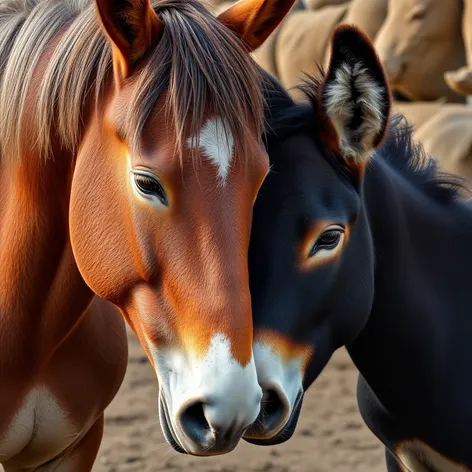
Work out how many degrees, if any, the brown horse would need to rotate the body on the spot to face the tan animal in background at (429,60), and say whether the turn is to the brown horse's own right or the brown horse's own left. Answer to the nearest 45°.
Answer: approximately 90° to the brown horse's own left

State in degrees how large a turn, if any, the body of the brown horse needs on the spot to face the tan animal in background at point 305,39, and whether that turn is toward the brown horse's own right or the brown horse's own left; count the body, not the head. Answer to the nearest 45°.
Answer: approximately 135° to the brown horse's own left

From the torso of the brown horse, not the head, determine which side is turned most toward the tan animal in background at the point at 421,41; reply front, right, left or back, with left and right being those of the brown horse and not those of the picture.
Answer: left

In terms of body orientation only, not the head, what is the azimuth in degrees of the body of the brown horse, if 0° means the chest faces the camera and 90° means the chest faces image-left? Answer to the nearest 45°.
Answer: approximately 315°
